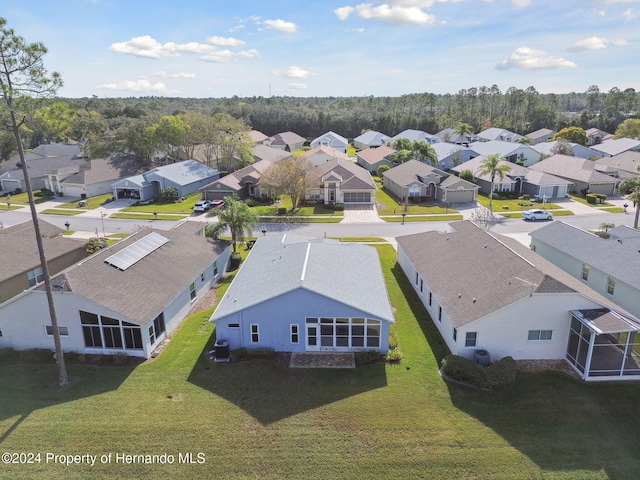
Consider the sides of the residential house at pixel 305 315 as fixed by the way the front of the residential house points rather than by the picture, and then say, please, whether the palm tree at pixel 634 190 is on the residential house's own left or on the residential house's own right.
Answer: on the residential house's own right

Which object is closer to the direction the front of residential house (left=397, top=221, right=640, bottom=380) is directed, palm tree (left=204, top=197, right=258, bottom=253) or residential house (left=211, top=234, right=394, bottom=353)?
the palm tree

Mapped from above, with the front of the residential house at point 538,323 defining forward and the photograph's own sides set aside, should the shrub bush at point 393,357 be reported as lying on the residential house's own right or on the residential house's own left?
on the residential house's own left

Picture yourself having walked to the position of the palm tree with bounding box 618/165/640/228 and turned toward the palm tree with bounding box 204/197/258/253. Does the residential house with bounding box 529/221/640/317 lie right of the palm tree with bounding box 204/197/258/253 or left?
left

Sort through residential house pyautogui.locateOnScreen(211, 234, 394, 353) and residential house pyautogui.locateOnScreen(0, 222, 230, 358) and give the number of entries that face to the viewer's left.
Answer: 0

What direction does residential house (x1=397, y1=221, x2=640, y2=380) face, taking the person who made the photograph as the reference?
facing away from the viewer and to the left of the viewer

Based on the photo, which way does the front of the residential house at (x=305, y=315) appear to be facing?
away from the camera

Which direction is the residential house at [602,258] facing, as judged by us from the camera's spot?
facing away from the viewer and to the left of the viewer

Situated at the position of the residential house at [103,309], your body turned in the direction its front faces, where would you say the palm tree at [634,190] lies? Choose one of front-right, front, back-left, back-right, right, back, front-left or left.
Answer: front-right

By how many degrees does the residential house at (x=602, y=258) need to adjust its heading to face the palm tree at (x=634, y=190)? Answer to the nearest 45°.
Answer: approximately 45° to its right

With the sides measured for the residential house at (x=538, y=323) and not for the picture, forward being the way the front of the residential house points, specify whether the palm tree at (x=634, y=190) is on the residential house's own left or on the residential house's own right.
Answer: on the residential house's own right

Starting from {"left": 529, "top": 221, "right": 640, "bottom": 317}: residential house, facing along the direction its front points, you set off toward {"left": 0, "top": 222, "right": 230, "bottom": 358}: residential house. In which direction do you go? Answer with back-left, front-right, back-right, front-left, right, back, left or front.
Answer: left

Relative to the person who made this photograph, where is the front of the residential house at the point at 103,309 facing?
facing away from the viewer and to the right of the viewer

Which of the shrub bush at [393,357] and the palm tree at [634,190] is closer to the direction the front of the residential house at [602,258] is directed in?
the palm tree
